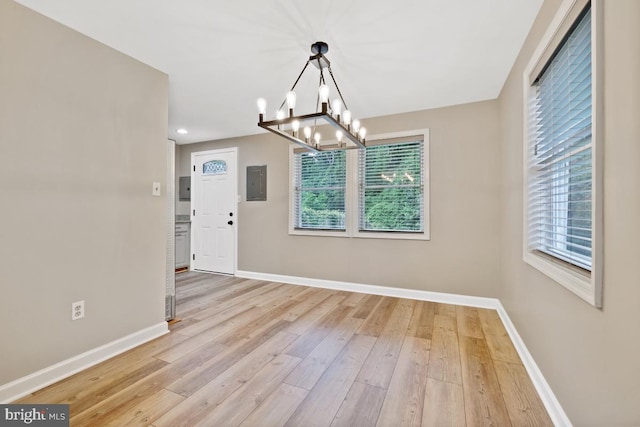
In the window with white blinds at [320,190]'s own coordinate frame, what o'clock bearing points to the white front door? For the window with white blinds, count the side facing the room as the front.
The white front door is roughly at 4 o'clock from the window with white blinds.

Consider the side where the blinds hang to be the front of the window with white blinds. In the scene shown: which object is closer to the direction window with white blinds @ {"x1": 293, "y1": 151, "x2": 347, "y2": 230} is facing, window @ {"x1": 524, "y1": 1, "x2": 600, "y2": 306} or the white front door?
the window

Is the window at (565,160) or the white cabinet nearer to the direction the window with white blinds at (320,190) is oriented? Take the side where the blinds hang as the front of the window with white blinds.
the window

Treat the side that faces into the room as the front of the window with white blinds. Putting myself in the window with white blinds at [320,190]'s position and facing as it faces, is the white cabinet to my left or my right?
on my right

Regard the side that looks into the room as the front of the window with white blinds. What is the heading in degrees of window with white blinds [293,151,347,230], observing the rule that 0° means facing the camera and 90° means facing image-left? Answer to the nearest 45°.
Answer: approximately 0°

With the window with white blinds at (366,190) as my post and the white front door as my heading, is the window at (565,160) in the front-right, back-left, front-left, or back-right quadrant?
back-left

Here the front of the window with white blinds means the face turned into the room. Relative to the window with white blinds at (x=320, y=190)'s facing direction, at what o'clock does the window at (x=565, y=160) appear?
The window is roughly at 11 o'clock from the window with white blinds.
